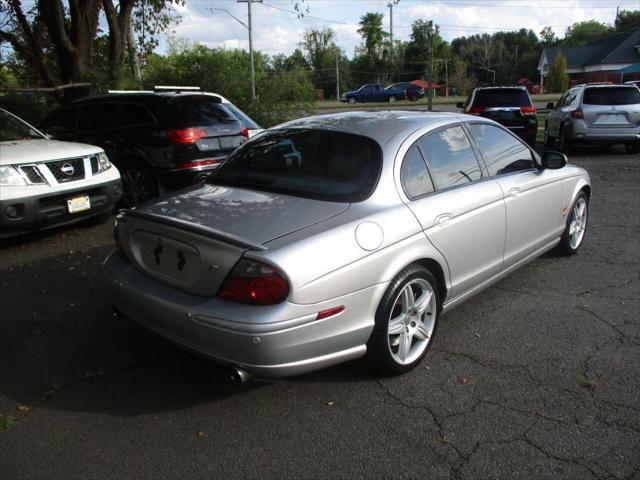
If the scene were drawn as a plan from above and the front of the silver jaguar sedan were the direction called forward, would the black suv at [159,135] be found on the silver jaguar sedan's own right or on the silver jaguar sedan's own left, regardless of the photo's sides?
on the silver jaguar sedan's own left

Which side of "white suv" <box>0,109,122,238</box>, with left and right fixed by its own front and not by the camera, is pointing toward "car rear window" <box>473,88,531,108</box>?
left

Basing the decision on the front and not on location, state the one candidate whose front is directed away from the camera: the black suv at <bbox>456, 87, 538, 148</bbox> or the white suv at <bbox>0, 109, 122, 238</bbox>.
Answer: the black suv

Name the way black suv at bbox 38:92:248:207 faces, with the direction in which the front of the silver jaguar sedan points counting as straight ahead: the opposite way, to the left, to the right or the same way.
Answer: to the left

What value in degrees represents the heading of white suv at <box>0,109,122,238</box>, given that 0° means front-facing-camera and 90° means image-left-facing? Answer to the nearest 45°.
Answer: approximately 315°

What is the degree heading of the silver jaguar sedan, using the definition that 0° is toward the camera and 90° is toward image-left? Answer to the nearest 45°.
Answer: approximately 225°

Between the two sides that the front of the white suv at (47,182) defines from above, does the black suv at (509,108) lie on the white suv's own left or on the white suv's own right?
on the white suv's own left

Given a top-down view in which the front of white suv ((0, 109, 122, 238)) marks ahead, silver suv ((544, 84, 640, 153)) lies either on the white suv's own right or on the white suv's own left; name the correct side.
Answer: on the white suv's own left

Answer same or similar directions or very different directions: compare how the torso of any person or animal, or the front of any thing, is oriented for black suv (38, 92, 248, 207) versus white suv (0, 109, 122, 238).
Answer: very different directions

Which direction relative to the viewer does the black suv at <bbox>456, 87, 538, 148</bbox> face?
away from the camera

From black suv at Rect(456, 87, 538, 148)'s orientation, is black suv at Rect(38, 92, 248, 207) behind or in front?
behind

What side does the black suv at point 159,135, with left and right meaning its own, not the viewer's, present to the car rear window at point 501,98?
right

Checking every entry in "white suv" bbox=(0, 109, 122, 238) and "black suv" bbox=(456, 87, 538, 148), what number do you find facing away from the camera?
1

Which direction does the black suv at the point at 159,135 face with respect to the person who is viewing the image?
facing away from the viewer and to the left of the viewer

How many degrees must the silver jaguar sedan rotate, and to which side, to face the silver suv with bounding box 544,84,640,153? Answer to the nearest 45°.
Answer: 0° — it already faces it
